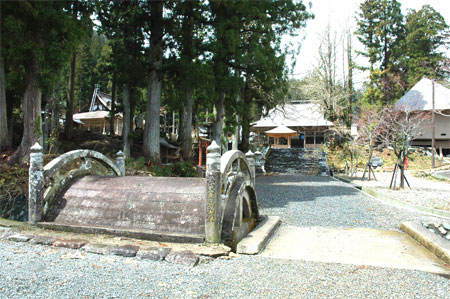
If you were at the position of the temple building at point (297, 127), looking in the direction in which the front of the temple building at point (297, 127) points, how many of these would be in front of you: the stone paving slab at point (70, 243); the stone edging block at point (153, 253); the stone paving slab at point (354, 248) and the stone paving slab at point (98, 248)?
4

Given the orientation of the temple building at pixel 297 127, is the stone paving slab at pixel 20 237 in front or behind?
in front

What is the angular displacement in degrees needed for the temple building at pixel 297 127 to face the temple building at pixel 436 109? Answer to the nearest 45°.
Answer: approximately 90° to its left

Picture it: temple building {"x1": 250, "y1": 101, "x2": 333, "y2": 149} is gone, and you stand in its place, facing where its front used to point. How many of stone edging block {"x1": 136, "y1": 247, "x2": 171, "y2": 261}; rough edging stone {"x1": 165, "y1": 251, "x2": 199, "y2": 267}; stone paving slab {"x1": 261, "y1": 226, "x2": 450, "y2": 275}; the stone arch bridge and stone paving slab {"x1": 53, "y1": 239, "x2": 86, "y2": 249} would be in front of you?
5

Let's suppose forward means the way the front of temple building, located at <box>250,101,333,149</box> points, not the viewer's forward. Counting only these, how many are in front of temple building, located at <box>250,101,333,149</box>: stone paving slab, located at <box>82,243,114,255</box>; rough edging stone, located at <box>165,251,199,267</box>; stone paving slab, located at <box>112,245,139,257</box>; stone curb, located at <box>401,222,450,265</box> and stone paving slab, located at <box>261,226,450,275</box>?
5

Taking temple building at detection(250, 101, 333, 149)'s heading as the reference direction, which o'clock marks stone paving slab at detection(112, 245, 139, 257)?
The stone paving slab is roughly at 12 o'clock from the temple building.

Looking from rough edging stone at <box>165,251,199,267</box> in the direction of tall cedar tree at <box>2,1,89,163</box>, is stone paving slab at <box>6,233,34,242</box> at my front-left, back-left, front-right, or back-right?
front-left

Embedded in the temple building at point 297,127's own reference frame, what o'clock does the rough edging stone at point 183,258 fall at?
The rough edging stone is roughly at 12 o'clock from the temple building.

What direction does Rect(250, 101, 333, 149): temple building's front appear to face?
toward the camera

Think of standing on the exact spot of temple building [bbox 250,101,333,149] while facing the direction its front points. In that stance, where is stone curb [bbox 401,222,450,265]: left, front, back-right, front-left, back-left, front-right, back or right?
front

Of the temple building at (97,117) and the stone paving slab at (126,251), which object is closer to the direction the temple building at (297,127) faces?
the stone paving slab

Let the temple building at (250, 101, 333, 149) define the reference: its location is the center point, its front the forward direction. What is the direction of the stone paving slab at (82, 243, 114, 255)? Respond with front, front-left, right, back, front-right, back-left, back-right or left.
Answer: front

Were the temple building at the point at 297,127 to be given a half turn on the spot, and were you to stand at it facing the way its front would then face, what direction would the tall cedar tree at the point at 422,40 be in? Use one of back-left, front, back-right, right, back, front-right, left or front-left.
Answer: right

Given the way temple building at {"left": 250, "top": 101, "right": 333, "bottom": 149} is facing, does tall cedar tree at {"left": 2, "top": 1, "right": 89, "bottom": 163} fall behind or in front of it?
in front

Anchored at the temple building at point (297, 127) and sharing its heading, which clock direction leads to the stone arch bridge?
The stone arch bridge is roughly at 12 o'clock from the temple building.

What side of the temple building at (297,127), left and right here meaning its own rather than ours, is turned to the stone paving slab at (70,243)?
front
